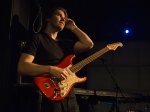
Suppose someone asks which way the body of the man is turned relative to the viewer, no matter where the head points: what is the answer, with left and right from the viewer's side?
facing the viewer and to the right of the viewer
